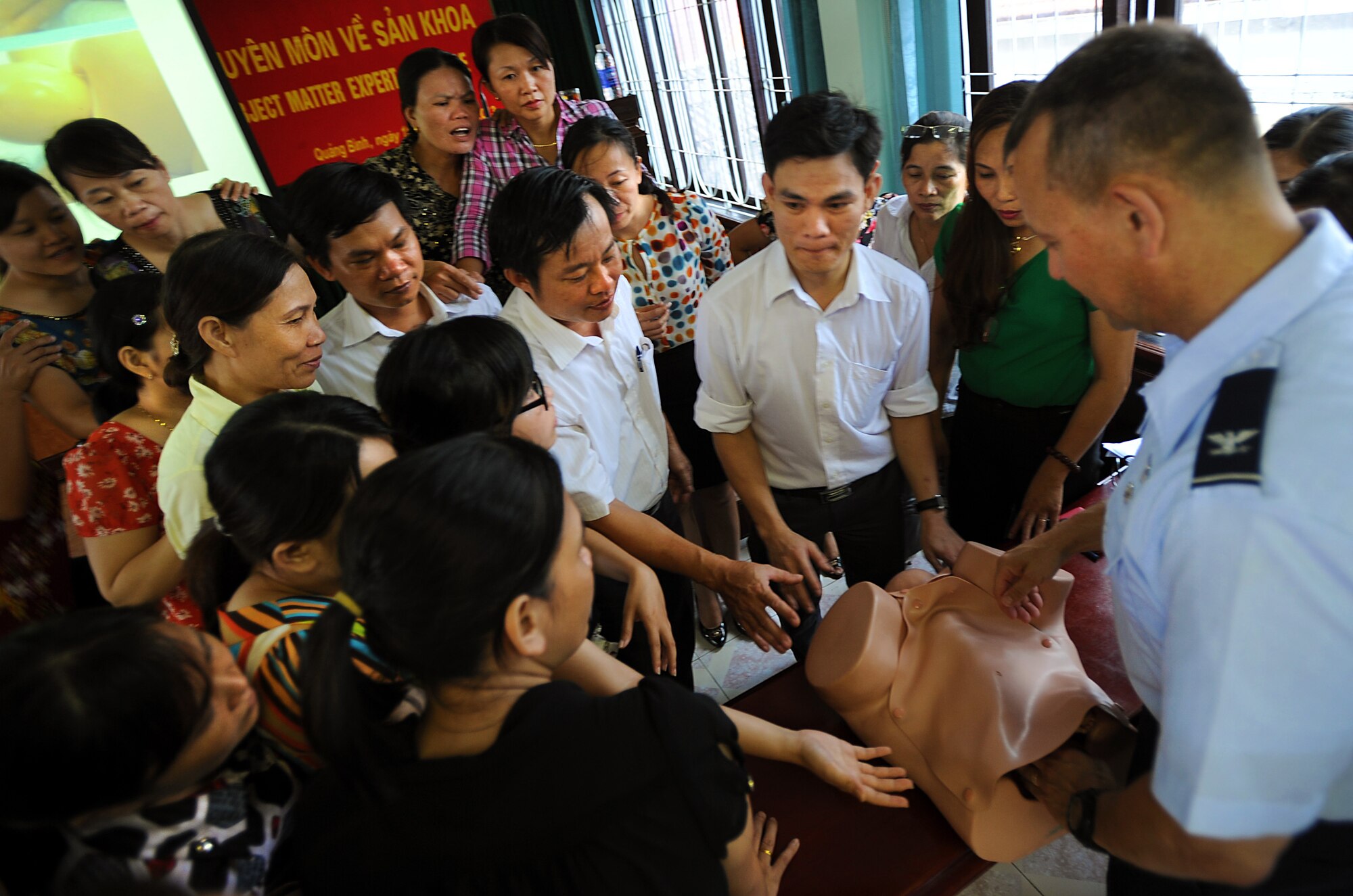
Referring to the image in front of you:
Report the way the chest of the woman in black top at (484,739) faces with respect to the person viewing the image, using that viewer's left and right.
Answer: facing away from the viewer and to the right of the viewer

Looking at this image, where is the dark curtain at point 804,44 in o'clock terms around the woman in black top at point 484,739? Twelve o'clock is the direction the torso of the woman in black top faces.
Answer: The dark curtain is roughly at 12 o'clock from the woman in black top.

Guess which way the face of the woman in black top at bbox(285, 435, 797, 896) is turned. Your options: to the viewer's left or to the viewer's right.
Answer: to the viewer's right

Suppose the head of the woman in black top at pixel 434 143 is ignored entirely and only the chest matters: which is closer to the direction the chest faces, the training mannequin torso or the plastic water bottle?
the training mannequin torso

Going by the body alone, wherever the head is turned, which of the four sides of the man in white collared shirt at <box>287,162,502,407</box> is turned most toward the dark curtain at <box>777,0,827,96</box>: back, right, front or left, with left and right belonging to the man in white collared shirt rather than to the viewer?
left

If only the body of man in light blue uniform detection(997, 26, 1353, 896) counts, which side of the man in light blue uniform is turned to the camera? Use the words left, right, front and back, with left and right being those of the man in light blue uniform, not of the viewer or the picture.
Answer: left

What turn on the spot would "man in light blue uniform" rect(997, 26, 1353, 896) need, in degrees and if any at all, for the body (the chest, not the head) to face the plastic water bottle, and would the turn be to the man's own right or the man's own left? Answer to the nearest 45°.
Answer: approximately 45° to the man's own right

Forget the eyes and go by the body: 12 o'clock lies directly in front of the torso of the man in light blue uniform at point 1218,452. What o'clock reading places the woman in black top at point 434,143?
The woman in black top is roughly at 1 o'clock from the man in light blue uniform.

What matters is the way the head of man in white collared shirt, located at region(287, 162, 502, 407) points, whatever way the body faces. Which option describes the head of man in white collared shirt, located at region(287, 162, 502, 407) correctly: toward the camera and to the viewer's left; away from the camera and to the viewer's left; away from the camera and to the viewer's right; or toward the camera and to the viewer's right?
toward the camera and to the viewer's right

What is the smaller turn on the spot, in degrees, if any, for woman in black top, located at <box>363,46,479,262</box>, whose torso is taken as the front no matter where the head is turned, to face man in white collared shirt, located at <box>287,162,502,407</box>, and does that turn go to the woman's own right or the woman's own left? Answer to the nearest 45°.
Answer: approximately 45° to the woman's own right

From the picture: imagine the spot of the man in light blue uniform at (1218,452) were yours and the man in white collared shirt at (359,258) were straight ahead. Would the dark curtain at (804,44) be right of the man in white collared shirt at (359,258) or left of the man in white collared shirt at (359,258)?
right

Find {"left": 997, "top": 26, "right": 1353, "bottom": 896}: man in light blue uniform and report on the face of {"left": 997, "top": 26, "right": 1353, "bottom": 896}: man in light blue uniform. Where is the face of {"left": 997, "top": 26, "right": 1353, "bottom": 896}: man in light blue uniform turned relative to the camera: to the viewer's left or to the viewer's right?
to the viewer's left
